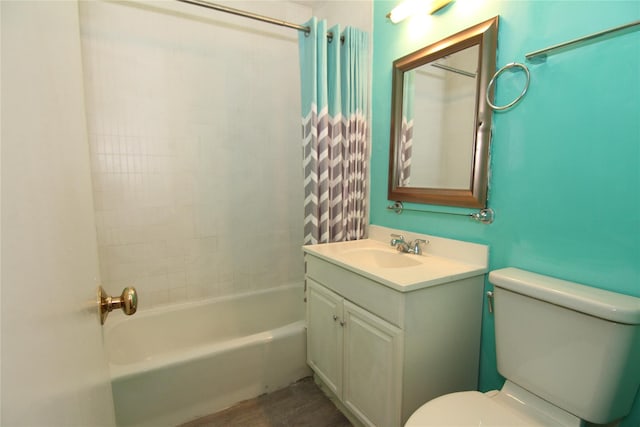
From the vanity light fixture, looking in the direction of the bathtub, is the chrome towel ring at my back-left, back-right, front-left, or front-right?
back-left

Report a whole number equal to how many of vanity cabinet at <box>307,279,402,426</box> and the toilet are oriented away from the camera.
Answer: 0

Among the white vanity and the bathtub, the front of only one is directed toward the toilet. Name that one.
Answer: the bathtub

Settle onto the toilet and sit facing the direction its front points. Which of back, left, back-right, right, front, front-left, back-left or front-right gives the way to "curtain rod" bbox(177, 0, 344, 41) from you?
front-right

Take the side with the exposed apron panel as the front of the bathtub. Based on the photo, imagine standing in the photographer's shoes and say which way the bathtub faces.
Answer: facing the viewer and to the right of the viewer

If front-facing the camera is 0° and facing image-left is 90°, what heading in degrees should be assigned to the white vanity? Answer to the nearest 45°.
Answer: approximately 45°

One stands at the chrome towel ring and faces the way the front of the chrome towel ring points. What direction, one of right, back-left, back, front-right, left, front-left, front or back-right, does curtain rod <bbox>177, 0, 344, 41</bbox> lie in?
front-right

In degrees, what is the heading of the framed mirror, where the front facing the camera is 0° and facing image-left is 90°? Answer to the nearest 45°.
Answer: approximately 45°
